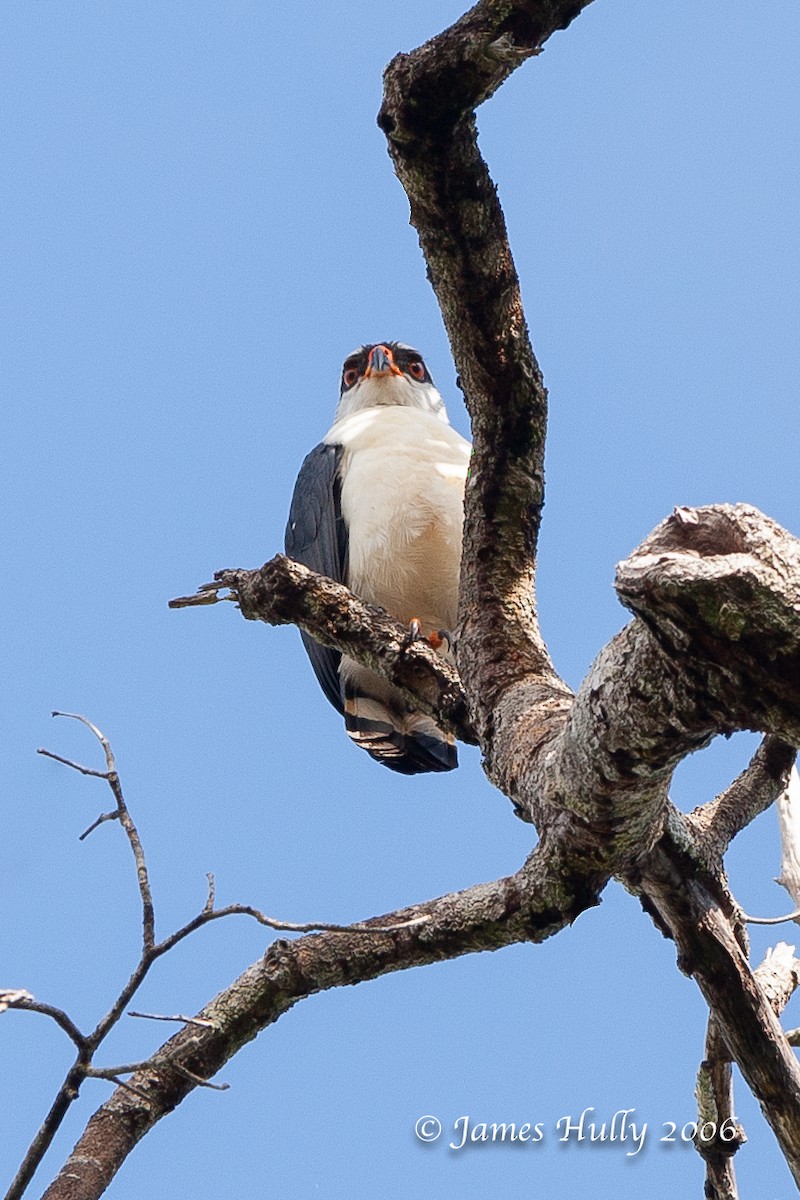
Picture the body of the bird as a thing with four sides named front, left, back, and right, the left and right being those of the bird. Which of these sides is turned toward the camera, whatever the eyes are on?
front
